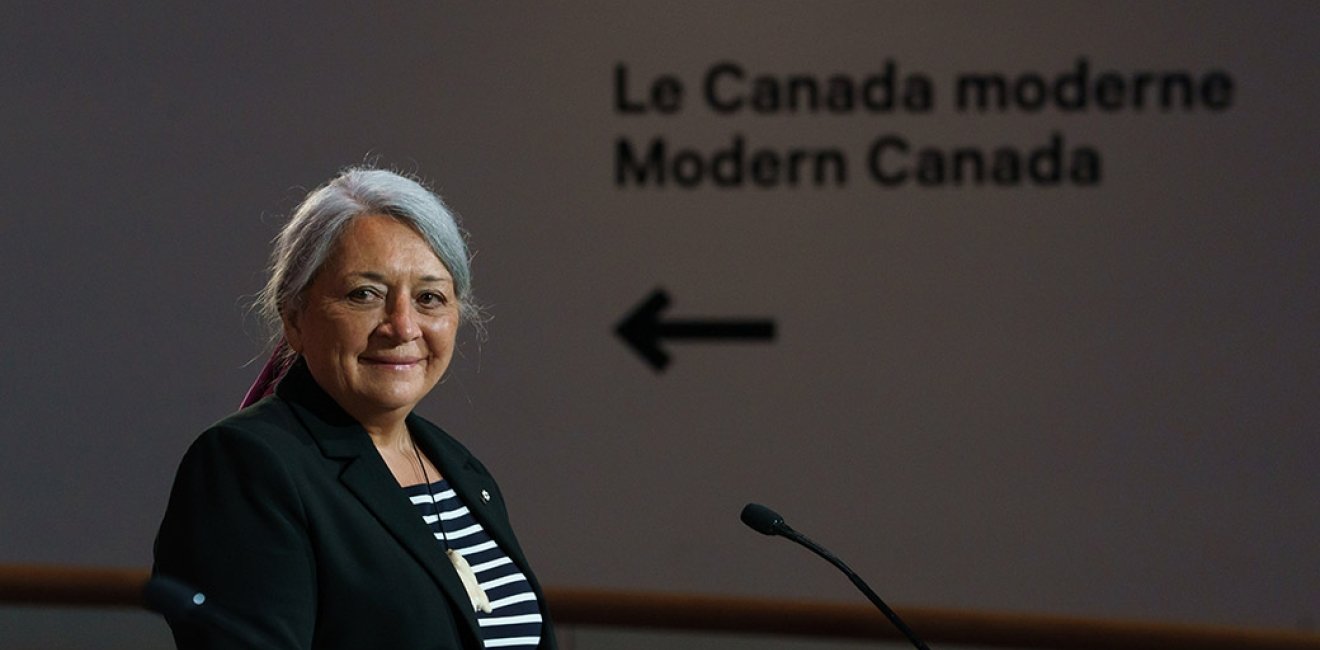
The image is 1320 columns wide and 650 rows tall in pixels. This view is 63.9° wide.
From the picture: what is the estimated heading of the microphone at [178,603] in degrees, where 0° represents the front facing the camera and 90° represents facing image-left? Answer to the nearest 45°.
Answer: approximately 90°

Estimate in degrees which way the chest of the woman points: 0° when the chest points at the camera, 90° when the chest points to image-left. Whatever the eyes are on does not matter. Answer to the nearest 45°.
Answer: approximately 315°
